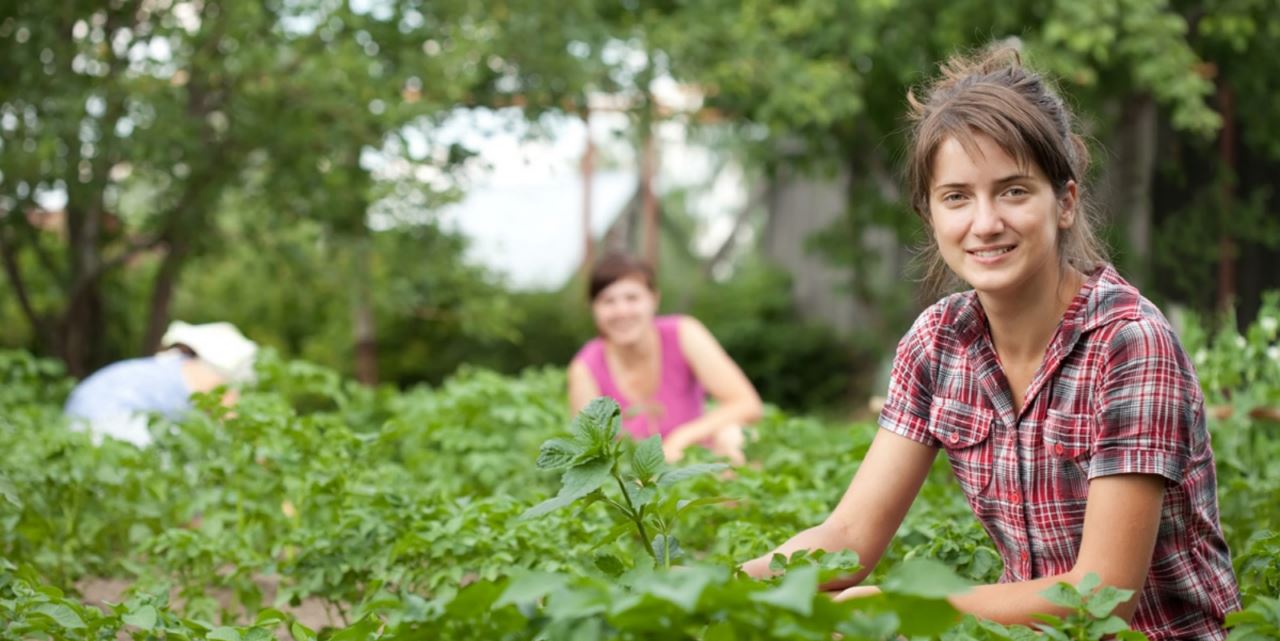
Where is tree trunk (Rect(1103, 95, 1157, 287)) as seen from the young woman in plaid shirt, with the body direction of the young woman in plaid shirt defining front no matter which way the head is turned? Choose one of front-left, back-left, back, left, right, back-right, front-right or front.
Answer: back-right

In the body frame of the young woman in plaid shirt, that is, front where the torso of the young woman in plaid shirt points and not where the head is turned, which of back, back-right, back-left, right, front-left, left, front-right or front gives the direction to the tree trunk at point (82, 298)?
right

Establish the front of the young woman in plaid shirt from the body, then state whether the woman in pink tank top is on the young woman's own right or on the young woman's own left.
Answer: on the young woman's own right

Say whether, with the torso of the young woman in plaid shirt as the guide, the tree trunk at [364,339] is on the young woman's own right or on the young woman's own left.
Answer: on the young woman's own right

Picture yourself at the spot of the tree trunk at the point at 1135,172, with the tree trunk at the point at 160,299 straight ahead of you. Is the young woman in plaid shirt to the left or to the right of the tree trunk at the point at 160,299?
left

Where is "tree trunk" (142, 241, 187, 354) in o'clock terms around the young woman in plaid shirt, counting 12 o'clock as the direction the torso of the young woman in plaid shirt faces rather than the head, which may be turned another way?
The tree trunk is roughly at 3 o'clock from the young woman in plaid shirt.

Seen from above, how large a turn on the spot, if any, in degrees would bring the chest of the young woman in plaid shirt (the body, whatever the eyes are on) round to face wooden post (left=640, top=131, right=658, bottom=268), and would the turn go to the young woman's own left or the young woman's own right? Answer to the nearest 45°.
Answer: approximately 135° to the young woman's own right

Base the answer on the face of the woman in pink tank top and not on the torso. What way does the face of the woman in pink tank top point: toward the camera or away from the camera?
toward the camera

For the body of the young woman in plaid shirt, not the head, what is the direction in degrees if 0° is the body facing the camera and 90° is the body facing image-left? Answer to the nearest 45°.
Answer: approximately 45°
